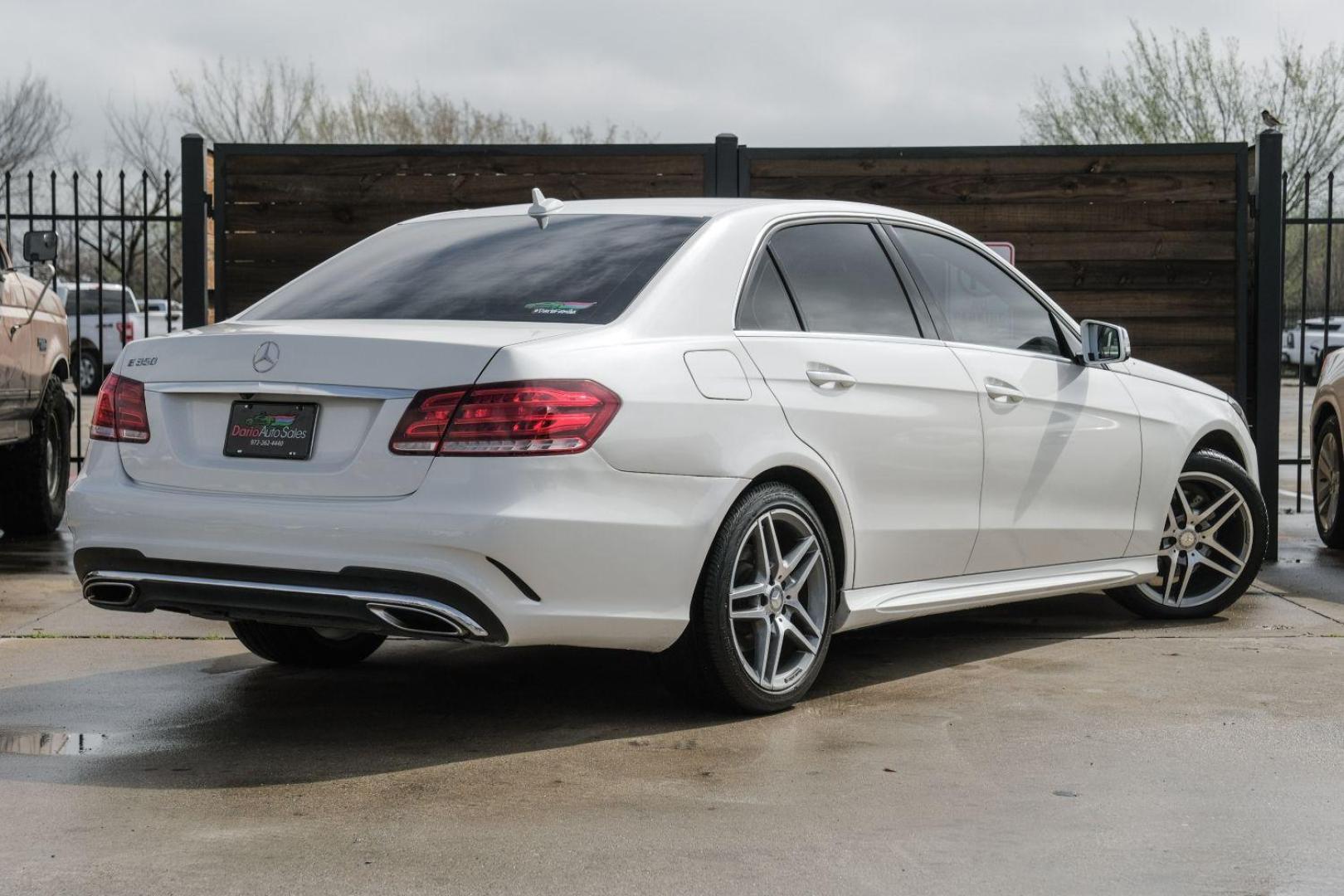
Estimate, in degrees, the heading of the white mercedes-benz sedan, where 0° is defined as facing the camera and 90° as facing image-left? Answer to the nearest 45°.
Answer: approximately 225°

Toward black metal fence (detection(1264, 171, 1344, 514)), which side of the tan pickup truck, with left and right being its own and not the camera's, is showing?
front

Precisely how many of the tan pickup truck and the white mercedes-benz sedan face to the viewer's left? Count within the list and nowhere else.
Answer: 0

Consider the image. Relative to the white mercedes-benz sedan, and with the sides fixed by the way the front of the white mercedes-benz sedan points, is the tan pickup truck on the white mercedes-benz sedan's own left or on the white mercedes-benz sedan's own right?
on the white mercedes-benz sedan's own left

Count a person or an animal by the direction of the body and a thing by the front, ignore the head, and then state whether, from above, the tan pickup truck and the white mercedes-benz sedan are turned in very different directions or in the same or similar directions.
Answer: same or similar directions

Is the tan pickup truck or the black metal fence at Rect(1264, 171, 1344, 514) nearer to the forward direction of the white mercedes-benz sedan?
the black metal fence

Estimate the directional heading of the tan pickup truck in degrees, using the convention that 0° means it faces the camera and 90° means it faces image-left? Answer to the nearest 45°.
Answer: approximately 225°

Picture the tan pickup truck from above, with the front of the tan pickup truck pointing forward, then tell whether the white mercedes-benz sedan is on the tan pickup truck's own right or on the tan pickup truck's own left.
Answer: on the tan pickup truck's own right
